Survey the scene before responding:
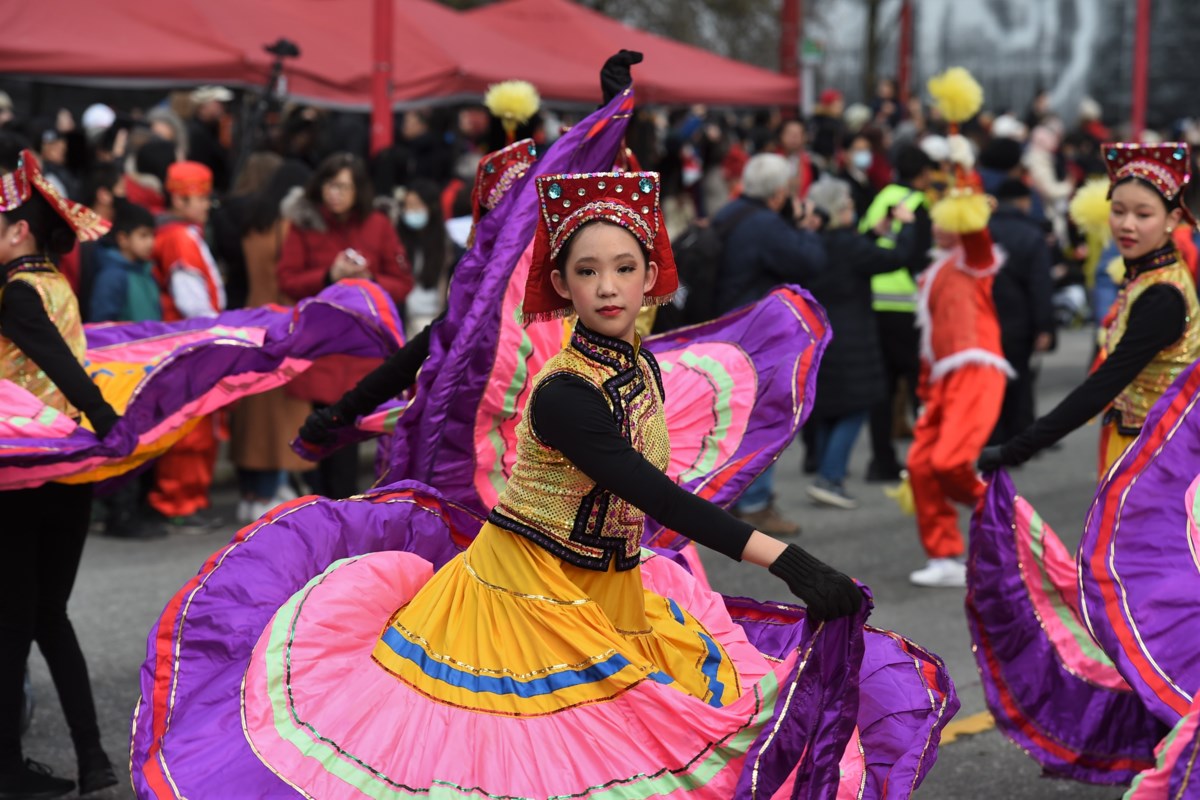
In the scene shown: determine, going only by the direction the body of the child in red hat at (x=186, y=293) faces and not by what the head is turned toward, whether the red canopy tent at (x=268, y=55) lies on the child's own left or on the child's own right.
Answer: on the child's own left

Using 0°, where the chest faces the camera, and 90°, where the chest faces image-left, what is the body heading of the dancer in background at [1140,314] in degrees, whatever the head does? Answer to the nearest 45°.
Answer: approximately 45°

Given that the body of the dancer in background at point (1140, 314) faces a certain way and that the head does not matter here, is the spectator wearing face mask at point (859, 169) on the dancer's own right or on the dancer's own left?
on the dancer's own right

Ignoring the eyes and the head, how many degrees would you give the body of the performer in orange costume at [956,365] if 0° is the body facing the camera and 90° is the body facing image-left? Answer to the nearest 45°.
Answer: approximately 90°

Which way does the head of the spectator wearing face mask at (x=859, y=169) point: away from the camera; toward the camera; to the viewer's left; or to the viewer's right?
toward the camera

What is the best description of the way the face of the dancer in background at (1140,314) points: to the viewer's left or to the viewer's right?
to the viewer's left

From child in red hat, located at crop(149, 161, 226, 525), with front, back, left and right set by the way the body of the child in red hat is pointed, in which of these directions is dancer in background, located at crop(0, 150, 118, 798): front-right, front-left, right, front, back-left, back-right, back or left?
front-right
